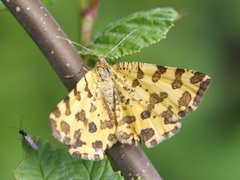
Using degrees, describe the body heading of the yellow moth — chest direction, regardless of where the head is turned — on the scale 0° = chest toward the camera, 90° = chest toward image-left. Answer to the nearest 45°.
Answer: approximately 180°
